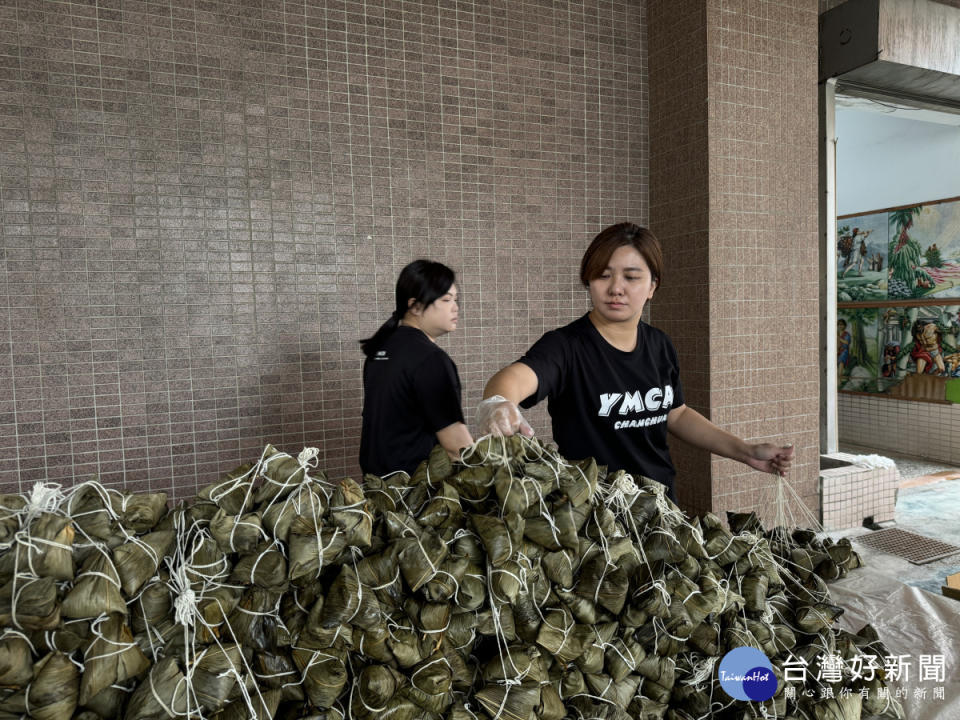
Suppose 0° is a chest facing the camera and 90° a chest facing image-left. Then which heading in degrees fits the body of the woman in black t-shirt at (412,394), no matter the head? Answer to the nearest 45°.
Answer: approximately 225°

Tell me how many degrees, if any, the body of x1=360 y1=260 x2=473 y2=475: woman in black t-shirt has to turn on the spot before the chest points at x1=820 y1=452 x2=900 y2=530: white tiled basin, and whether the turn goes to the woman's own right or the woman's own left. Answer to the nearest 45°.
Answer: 0° — they already face it

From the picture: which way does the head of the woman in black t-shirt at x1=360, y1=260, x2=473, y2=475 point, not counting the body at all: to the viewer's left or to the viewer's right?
to the viewer's right

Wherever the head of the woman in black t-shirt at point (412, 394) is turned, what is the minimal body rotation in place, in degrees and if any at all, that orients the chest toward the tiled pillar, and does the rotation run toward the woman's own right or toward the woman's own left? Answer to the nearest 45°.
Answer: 0° — they already face it
